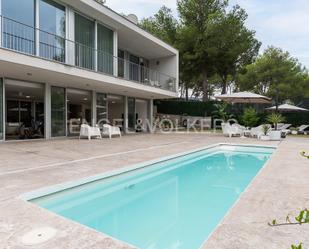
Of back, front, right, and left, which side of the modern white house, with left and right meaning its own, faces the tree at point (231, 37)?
left

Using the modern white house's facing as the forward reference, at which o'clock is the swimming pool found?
The swimming pool is roughly at 1 o'clock from the modern white house.

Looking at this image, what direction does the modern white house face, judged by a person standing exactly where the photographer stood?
facing the viewer and to the right of the viewer

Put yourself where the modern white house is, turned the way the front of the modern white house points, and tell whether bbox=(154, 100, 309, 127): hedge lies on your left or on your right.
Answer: on your left

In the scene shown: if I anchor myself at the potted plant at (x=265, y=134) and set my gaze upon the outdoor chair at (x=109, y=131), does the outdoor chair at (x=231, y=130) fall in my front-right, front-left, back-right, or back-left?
front-right

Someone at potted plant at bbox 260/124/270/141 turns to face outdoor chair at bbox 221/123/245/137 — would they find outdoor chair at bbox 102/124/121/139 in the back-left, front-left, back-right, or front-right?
front-left

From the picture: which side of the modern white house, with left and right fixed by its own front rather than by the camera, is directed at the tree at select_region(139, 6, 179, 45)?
left

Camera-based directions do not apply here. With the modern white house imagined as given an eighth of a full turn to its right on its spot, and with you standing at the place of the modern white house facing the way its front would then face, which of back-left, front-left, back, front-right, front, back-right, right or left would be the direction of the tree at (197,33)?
back-left

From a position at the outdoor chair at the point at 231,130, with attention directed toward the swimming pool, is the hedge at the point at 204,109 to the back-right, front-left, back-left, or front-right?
back-right

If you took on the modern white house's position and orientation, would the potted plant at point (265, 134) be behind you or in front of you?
in front

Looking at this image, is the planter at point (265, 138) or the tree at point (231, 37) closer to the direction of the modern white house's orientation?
the planter

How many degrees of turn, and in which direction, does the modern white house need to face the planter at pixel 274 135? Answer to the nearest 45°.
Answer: approximately 45° to its left

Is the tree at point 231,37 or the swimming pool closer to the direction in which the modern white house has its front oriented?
the swimming pool
